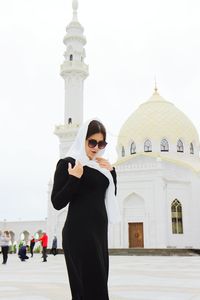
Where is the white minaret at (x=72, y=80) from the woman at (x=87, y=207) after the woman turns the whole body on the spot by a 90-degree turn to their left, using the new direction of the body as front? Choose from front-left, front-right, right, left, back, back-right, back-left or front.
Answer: front-left

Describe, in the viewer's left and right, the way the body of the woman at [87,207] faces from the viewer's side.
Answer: facing the viewer and to the right of the viewer

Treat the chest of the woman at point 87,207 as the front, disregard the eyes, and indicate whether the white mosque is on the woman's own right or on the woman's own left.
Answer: on the woman's own left
